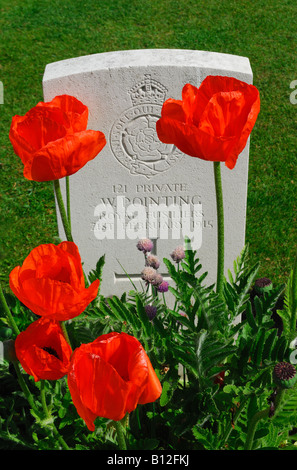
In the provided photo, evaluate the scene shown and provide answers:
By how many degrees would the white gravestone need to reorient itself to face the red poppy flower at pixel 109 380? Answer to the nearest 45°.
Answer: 0° — it already faces it

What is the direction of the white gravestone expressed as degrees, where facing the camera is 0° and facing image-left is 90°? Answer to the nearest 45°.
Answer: approximately 0°

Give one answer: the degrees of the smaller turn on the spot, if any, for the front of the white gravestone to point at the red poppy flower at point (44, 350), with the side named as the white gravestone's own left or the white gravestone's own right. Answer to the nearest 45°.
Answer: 0° — it already faces it

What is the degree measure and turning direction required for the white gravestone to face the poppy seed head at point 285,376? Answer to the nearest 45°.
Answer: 0° — it already faces it

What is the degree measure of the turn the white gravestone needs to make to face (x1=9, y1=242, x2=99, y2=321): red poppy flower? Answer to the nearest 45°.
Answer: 0° — it already faces it

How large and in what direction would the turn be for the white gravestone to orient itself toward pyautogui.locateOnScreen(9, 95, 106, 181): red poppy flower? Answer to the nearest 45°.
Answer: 0° — it already faces it
